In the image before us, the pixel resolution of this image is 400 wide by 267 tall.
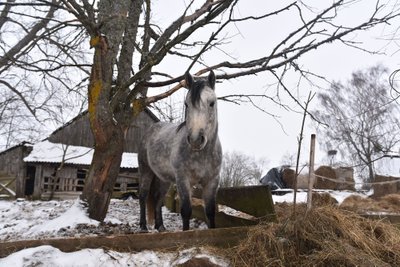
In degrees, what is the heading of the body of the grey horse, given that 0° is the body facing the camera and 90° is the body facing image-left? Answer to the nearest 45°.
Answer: approximately 315°

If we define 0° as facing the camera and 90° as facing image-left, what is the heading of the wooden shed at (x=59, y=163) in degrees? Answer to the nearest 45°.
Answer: approximately 0°

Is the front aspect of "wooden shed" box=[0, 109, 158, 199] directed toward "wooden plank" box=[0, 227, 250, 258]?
yes
